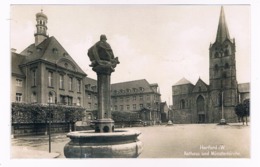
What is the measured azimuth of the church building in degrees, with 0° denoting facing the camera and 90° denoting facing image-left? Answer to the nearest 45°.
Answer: approximately 0°
